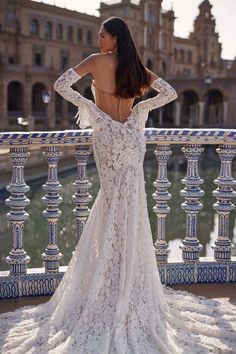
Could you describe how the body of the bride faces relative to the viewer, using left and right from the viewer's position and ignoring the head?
facing away from the viewer

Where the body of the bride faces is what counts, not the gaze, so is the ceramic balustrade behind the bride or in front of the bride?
in front
